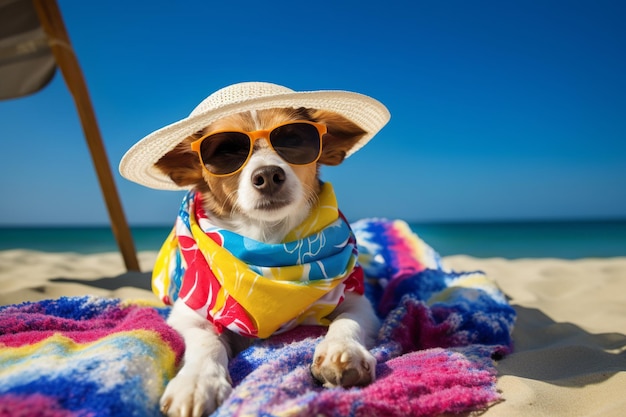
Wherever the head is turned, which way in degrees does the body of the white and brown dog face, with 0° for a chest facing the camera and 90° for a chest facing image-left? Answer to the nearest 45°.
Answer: approximately 0°
